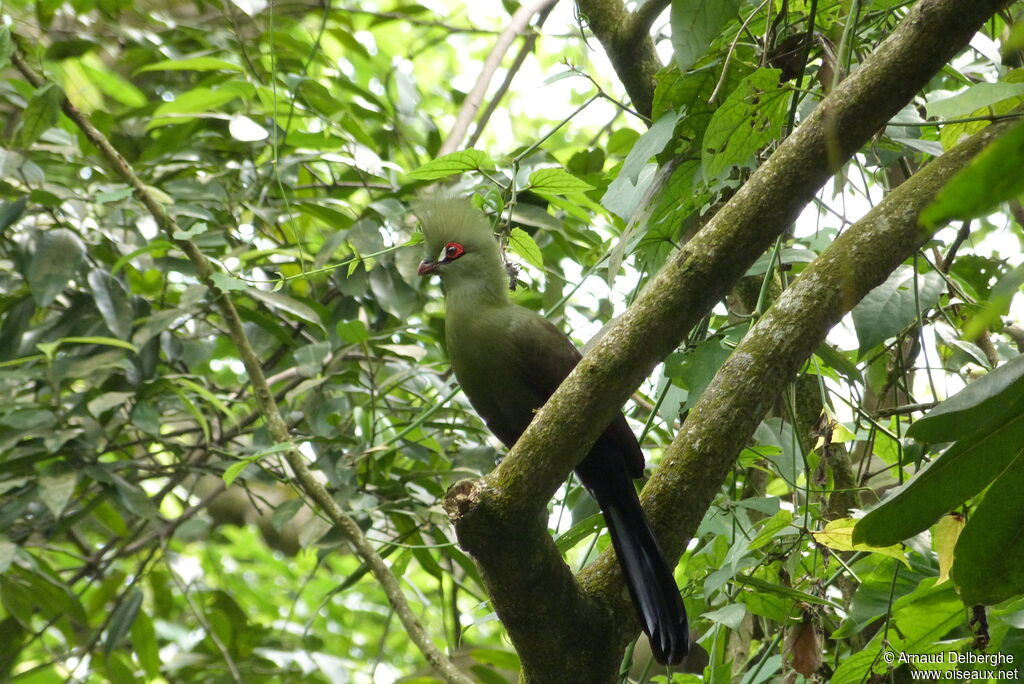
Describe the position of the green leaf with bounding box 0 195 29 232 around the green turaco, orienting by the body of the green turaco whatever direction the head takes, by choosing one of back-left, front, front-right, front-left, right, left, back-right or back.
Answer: front

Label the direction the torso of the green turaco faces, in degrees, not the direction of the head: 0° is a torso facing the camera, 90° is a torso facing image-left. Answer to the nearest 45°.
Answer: approximately 90°

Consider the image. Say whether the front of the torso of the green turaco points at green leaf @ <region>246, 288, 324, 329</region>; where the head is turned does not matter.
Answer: yes

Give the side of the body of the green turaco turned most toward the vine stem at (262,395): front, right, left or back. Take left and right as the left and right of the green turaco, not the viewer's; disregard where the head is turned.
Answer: front

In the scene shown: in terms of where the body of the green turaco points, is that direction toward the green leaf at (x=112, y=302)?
yes

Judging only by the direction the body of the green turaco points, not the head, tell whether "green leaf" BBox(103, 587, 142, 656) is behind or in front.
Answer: in front

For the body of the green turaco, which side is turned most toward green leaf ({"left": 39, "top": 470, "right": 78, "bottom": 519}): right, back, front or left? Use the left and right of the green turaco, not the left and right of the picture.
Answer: front

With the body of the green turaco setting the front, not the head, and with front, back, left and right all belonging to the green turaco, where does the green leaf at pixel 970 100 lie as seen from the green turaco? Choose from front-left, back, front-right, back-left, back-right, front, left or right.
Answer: back-left

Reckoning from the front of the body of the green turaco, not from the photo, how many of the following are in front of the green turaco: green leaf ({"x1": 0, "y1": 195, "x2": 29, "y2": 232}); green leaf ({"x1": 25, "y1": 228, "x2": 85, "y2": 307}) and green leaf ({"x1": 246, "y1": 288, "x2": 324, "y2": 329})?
3

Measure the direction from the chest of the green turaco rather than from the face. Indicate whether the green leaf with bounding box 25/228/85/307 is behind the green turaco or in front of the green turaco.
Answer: in front
